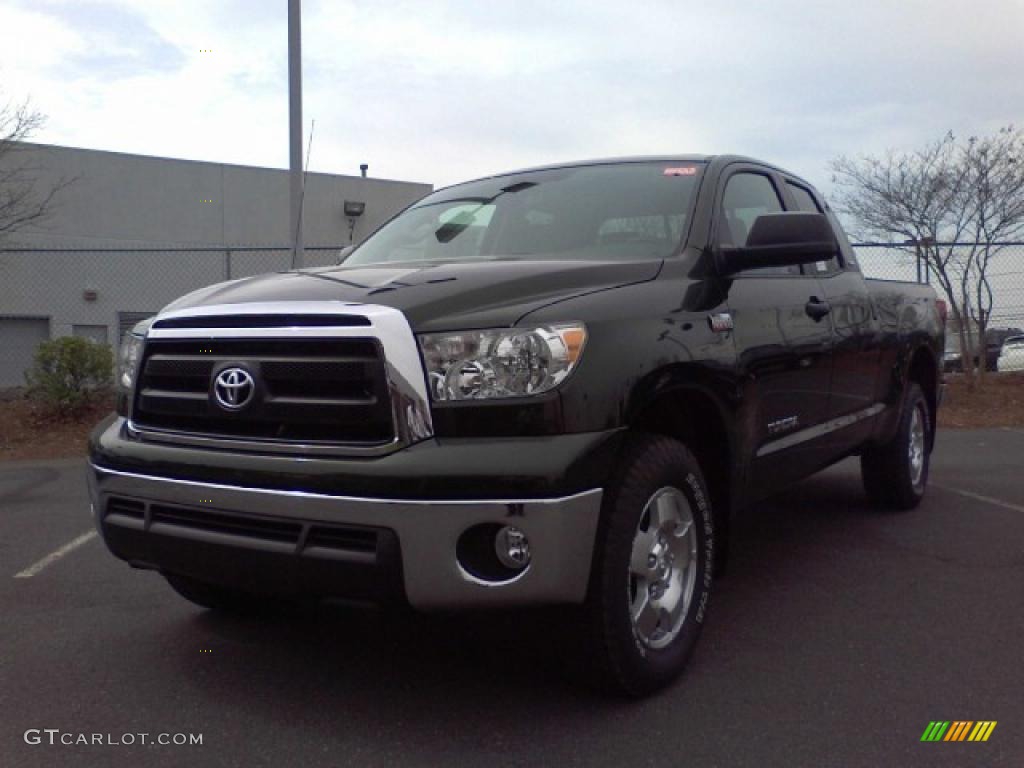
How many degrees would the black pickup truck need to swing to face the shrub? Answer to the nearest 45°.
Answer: approximately 90° to its right

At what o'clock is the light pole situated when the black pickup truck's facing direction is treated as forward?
The light pole is roughly at 4 o'clock from the black pickup truck.

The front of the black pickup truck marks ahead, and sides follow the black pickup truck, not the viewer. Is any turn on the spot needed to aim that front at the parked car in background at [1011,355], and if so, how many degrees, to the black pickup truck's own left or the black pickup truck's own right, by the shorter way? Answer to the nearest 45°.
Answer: approximately 180°

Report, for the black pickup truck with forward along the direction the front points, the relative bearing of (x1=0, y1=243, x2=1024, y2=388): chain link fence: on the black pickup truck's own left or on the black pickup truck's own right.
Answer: on the black pickup truck's own right

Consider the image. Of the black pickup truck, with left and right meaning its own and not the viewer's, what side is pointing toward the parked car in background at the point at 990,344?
back

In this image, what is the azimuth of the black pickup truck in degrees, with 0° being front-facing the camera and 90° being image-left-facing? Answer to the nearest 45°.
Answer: approximately 45°

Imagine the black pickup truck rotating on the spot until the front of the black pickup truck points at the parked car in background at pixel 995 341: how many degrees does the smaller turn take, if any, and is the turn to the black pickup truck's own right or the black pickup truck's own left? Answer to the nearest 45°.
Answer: approximately 180°

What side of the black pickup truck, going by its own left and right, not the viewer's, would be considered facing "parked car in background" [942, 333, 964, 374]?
back
